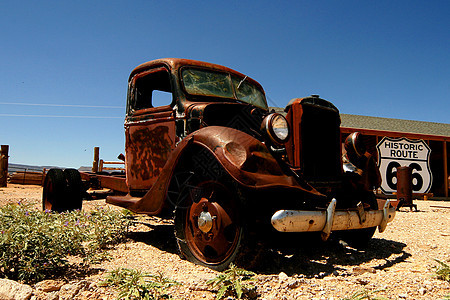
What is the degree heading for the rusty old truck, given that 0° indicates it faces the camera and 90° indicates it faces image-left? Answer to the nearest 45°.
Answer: approximately 315°

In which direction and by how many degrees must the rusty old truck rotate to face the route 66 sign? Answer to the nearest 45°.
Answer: approximately 90° to its left

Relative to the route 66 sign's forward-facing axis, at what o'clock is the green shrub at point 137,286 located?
The green shrub is roughly at 12 o'clock from the route 66 sign.

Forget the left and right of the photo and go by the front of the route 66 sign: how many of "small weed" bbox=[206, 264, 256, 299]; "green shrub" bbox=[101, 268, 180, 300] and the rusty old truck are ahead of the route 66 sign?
3

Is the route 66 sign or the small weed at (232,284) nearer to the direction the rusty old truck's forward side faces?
the small weed

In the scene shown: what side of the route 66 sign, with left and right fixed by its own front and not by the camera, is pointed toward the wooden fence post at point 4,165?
right

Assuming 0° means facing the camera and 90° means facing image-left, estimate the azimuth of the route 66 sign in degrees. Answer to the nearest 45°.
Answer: approximately 0°

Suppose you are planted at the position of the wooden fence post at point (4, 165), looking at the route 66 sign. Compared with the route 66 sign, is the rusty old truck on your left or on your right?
right

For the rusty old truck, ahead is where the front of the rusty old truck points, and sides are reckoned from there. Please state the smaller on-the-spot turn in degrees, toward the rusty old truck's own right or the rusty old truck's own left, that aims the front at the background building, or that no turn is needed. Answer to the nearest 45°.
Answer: approximately 90° to the rusty old truck's own left

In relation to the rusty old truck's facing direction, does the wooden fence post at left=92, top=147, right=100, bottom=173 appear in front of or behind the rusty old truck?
behind
